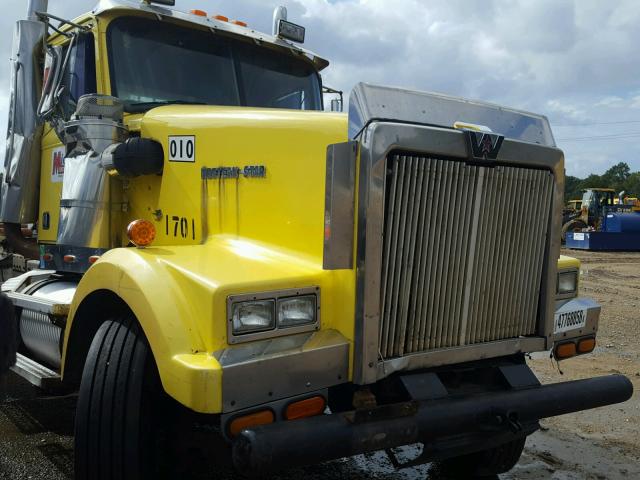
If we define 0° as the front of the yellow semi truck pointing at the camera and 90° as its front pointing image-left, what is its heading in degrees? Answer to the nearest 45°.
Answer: approximately 315°
